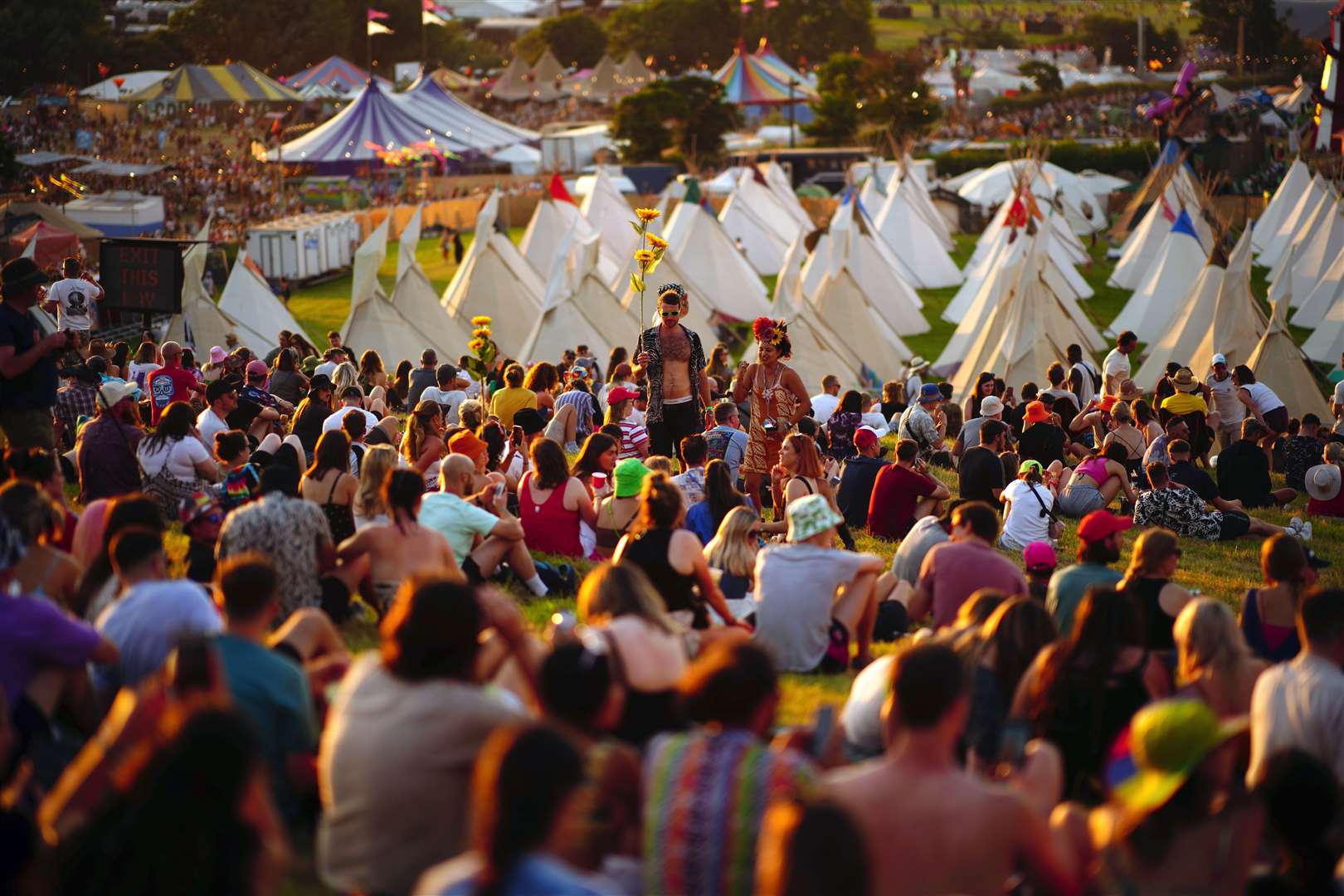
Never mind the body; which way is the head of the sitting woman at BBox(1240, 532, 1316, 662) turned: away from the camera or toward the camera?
away from the camera

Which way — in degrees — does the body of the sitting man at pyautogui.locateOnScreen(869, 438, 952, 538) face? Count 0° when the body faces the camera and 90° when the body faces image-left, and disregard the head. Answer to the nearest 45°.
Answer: approximately 225°

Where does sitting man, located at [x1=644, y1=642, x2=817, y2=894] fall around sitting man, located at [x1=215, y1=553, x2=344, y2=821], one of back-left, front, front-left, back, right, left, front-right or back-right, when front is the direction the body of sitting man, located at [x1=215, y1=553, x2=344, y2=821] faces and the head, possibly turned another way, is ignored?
right

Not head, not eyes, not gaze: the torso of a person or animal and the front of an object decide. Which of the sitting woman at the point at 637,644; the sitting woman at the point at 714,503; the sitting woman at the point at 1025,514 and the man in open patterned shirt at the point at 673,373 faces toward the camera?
the man in open patterned shirt

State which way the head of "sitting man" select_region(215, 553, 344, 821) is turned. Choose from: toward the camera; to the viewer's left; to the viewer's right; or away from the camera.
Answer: away from the camera

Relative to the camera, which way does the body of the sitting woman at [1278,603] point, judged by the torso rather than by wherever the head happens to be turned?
away from the camera

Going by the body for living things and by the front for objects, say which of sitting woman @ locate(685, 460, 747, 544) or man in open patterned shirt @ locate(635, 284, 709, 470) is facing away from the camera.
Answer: the sitting woman

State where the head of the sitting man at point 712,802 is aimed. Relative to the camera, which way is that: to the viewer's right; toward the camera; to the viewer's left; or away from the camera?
away from the camera

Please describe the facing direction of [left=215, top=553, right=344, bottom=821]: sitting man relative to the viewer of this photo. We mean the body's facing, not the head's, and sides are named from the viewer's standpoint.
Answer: facing away from the viewer and to the right of the viewer

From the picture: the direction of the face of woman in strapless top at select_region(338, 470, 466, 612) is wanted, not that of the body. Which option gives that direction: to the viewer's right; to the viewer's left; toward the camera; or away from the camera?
away from the camera

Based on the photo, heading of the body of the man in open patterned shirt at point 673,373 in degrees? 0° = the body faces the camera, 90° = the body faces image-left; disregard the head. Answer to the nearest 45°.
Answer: approximately 0°
